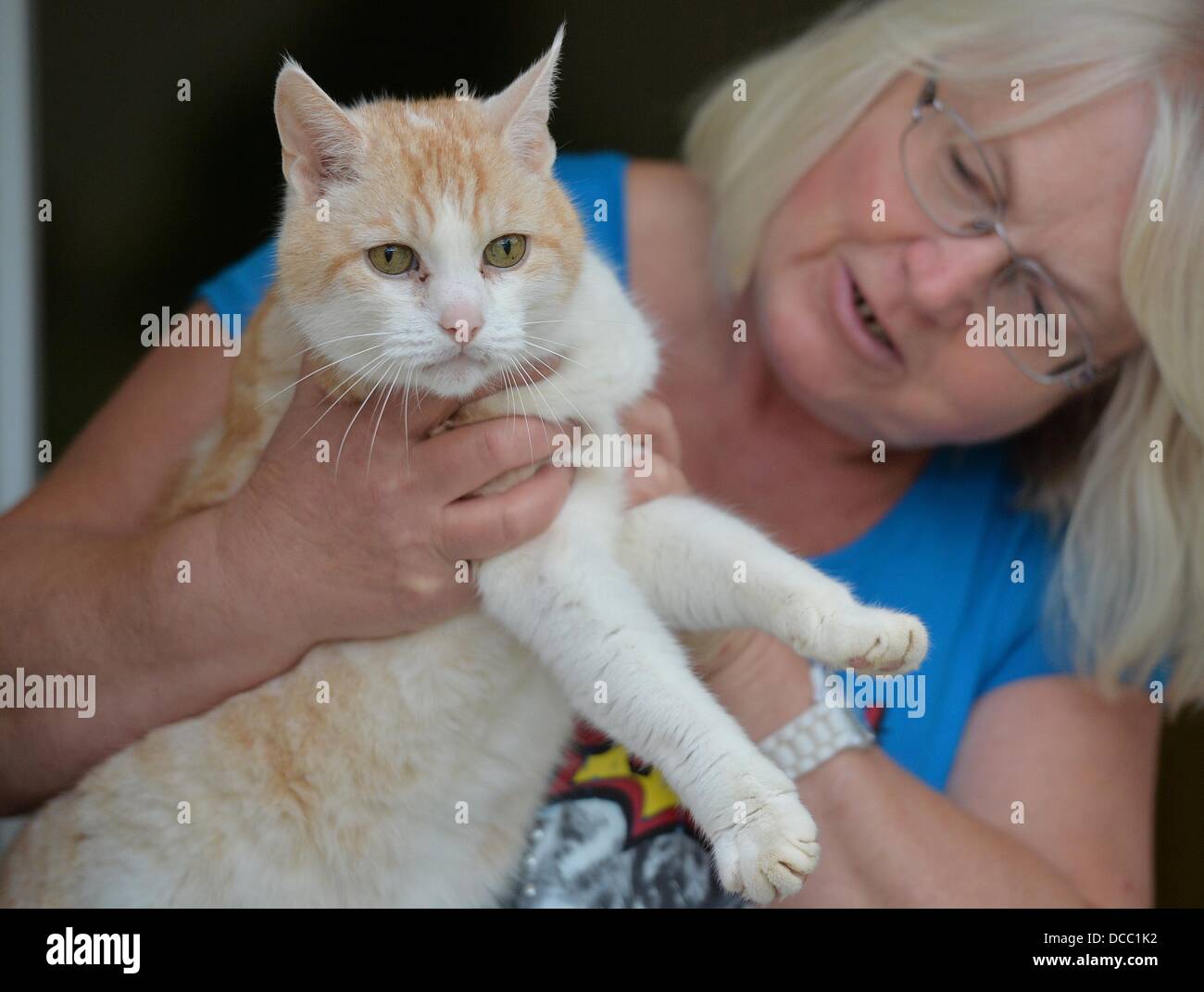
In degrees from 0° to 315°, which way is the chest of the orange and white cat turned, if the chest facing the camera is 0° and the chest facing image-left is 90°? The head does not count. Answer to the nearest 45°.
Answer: approximately 315°

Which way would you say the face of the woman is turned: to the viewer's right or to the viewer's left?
to the viewer's left

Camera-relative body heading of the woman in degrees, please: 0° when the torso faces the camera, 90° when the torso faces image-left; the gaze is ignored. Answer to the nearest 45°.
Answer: approximately 0°
